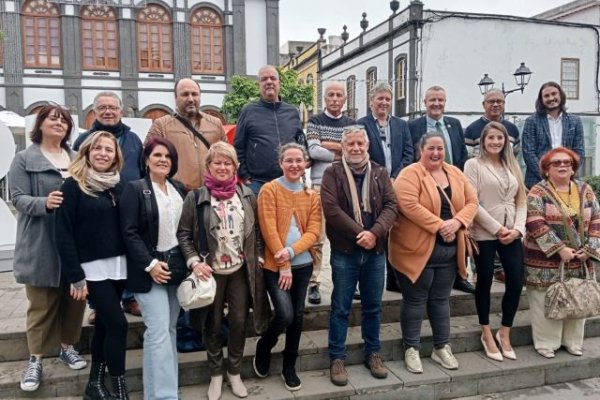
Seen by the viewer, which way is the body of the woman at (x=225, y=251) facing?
toward the camera

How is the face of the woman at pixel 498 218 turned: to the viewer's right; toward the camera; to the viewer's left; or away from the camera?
toward the camera

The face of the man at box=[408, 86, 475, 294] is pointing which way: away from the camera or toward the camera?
toward the camera

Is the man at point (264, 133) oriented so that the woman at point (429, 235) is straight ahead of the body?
no

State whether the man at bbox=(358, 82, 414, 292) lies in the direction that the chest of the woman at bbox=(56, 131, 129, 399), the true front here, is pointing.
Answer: no

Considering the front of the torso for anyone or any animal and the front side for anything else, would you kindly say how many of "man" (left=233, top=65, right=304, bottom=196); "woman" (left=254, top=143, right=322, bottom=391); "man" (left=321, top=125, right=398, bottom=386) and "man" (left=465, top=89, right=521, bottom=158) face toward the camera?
4

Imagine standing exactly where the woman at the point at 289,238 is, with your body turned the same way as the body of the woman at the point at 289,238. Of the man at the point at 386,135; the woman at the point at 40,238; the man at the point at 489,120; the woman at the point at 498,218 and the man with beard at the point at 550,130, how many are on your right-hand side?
1

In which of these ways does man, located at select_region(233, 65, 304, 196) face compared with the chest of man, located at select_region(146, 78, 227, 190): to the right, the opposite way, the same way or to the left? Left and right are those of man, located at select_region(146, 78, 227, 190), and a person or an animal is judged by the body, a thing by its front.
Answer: the same way

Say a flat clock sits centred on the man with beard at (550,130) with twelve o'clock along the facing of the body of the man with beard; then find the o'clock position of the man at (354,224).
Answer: The man is roughly at 1 o'clock from the man with beard.

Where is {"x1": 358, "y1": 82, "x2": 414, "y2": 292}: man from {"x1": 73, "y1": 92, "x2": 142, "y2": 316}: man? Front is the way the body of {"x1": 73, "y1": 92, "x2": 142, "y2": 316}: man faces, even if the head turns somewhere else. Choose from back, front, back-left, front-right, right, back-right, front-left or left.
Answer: left

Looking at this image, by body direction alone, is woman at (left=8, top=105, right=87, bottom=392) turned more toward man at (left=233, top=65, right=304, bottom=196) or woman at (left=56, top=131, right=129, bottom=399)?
the woman

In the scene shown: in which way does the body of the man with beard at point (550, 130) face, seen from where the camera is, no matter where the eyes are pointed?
toward the camera

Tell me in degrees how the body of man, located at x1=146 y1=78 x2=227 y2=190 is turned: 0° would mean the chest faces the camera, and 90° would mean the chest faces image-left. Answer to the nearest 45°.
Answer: approximately 0°

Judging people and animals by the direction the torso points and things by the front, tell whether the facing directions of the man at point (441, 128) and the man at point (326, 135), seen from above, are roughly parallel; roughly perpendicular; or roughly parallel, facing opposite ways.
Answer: roughly parallel

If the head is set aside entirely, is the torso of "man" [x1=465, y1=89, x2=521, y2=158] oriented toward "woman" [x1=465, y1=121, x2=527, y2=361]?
yes

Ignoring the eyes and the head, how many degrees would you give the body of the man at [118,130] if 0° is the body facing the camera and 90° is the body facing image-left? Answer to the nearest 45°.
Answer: approximately 0°

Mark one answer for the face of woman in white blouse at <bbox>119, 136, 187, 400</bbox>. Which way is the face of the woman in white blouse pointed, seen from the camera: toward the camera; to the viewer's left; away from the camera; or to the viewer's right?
toward the camera

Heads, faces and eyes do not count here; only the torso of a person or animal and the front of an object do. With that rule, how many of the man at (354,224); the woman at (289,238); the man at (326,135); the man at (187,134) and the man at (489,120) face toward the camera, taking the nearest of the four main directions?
5
